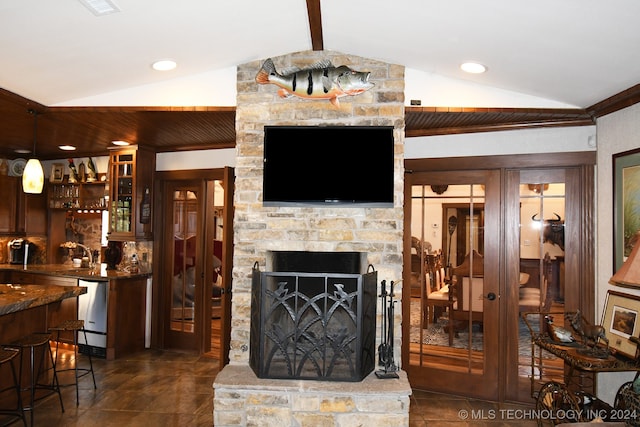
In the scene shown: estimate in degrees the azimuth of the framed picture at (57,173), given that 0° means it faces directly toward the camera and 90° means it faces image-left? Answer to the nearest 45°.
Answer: approximately 0°

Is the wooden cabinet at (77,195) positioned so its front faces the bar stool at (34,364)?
yes

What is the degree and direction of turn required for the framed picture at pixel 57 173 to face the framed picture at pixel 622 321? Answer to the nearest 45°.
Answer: approximately 45° to its left

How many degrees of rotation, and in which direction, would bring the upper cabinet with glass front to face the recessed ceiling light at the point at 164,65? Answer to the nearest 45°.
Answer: approximately 45° to its left

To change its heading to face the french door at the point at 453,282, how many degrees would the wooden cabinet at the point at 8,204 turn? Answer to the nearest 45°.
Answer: approximately 45° to its left

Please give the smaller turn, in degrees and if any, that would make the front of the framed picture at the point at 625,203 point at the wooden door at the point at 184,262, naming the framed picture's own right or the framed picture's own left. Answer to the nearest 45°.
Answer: approximately 45° to the framed picture's own right

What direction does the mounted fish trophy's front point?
to the viewer's right

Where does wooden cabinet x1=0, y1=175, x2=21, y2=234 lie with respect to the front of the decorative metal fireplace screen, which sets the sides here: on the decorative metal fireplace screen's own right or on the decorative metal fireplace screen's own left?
on the decorative metal fireplace screen's own right
